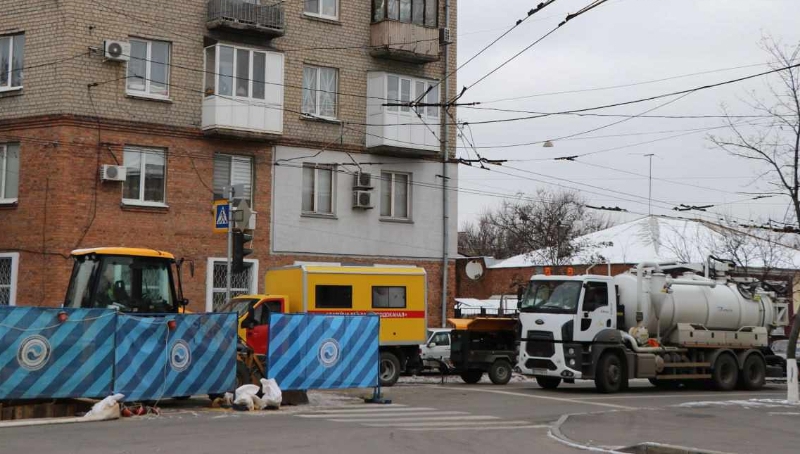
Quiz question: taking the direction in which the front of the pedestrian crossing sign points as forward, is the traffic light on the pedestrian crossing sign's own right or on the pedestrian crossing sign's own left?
on the pedestrian crossing sign's own left

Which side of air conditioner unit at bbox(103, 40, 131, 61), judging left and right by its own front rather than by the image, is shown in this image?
front

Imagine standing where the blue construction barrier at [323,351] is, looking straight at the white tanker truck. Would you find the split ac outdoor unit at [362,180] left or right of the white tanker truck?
left

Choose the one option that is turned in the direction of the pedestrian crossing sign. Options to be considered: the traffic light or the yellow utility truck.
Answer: the yellow utility truck

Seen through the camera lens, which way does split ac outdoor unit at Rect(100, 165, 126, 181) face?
facing the viewer

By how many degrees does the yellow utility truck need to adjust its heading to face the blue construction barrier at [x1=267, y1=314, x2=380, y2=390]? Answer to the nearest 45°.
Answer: approximately 45° to its left

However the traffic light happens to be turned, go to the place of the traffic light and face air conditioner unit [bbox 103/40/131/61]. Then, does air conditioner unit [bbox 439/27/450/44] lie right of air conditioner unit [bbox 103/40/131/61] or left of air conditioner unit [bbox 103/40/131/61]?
right

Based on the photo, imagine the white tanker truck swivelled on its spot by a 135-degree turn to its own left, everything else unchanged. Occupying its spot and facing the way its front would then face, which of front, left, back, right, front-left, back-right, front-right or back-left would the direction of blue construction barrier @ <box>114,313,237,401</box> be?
back-right

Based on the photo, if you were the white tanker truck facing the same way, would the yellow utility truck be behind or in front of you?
in front

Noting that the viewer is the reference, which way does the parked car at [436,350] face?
facing the viewer and to the left of the viewer

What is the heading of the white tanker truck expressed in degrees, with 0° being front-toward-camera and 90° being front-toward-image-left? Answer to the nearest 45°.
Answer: approximately 45°
